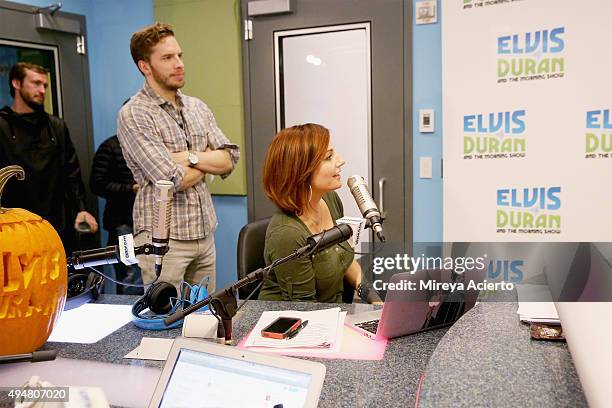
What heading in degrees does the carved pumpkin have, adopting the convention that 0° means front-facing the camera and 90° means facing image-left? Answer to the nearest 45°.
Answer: approximately 0°

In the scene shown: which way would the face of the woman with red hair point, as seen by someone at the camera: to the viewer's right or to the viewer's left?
to the viewer's right

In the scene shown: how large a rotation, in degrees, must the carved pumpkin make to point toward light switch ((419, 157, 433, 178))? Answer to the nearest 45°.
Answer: approximately 135° to its left

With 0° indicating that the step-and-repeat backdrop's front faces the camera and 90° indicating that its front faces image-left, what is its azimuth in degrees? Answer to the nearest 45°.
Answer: approximately 0°

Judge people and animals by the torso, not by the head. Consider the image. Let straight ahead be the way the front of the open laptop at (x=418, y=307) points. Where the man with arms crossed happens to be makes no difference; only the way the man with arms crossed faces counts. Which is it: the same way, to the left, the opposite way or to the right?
the opposite way

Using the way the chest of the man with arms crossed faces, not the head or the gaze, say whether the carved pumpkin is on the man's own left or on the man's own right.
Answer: on the man's own right

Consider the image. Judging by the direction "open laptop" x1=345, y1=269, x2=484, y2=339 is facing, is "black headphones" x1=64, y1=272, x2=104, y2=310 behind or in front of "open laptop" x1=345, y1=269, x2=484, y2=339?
in front

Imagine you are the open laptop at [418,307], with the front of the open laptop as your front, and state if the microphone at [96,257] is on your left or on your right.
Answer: on your left

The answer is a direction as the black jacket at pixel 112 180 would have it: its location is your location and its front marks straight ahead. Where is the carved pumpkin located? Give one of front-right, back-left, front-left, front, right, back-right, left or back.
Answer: right

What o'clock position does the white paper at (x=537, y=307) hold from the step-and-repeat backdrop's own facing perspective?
The white paper is roughly at 12 o'clock from the step-and-repeat backdrop.
